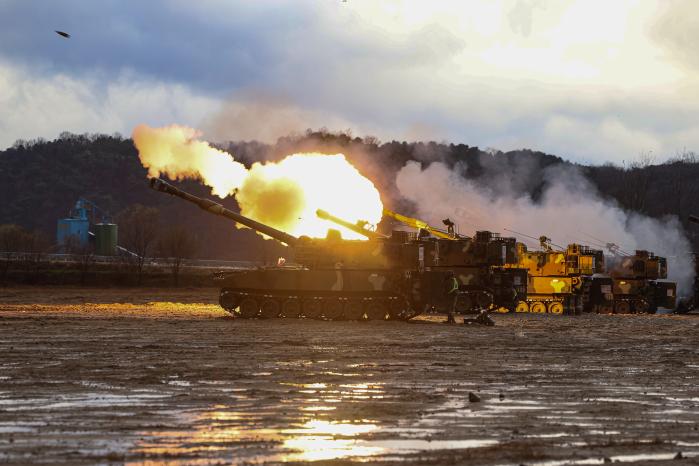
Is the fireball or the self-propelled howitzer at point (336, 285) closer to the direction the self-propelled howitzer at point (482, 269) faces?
the fireball

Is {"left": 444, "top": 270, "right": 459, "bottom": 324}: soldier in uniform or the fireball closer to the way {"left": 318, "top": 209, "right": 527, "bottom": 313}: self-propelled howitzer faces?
the fireball

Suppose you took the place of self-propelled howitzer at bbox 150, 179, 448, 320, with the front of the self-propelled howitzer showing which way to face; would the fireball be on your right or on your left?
on your right

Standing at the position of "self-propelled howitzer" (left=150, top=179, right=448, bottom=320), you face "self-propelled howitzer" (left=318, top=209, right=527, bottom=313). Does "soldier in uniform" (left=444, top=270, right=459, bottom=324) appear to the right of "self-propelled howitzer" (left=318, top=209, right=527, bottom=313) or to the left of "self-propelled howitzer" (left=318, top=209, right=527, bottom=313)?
right

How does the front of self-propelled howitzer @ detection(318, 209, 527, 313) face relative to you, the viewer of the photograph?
facing to the left of the viewer

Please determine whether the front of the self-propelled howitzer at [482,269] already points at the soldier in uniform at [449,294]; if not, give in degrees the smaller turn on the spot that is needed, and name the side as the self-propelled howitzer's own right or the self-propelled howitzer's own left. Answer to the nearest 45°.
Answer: approximately 90° to the self-propelled howitzer's own left

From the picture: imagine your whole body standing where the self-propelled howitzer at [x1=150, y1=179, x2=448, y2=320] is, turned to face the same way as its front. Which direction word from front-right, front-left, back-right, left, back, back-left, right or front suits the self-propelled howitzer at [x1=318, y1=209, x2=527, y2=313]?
back-right

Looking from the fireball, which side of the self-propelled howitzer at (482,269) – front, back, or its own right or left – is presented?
front

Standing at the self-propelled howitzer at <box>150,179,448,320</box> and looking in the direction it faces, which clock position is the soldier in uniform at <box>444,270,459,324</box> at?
The soldier in uniform is roughly at 6 o'clock from the self-propelled howitzer.

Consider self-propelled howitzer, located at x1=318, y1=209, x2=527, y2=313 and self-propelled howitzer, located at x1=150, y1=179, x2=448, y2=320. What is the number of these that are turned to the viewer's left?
2

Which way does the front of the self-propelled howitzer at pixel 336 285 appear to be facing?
to the viewer's left
